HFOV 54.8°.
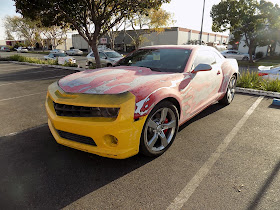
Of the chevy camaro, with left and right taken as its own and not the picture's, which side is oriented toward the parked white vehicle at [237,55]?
back

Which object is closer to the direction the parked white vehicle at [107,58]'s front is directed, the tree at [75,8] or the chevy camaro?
the chevy camaro

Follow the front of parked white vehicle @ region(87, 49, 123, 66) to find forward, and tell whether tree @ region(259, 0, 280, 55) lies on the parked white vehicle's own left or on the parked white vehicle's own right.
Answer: on the parked white vehicle's own left

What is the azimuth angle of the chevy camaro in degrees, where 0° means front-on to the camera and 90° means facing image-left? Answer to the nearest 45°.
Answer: approximately 45°

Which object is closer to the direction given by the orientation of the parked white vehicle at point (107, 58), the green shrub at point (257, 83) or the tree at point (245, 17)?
the green shrub

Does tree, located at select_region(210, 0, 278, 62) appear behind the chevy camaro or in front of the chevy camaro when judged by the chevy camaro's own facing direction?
behind

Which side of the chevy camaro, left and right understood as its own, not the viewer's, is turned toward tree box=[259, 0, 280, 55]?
back

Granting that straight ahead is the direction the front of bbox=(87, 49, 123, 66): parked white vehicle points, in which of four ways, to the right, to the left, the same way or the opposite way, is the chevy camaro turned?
to the right

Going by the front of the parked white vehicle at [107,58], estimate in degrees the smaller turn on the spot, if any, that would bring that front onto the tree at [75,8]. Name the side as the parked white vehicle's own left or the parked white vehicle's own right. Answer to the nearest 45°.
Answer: approximately 90° to the parked white vehicle's own right

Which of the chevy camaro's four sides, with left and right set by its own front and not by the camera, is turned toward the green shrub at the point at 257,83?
back
